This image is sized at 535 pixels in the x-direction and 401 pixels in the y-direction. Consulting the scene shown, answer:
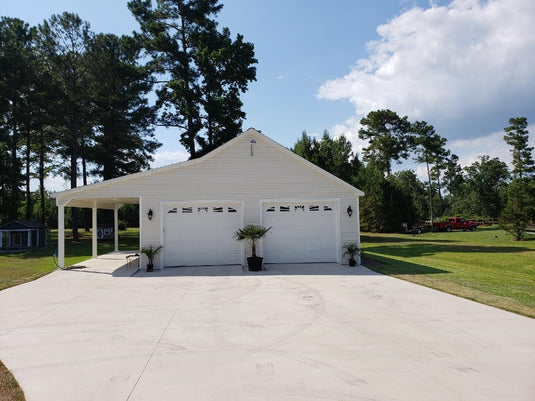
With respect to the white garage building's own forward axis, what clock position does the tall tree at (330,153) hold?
The tall tree is roughly at 7 o'clock from the white garage building.

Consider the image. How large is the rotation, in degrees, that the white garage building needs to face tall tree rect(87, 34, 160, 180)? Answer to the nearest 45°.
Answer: approximately 135° to its right

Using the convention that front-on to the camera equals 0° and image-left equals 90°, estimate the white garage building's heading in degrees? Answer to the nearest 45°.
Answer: approximately 0°

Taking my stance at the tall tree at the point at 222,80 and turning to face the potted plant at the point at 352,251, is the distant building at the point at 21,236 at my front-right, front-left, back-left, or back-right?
back-right

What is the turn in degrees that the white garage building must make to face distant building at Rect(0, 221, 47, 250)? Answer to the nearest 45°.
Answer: approximately 135° to its right

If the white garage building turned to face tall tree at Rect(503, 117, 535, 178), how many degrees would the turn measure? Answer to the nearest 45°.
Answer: approximately 135° to its left

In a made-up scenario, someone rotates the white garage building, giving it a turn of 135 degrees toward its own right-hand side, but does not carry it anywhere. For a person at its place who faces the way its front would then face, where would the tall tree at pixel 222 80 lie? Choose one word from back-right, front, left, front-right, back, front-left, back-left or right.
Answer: front-right

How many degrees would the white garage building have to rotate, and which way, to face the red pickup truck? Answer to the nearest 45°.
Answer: approximately 135° to its left

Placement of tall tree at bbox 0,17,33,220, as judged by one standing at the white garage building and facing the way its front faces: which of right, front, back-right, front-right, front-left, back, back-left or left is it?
back-right

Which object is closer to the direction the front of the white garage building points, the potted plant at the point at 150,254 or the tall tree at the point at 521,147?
the potted plant

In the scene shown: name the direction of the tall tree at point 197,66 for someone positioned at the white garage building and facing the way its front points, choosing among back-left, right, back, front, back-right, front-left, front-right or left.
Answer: back
